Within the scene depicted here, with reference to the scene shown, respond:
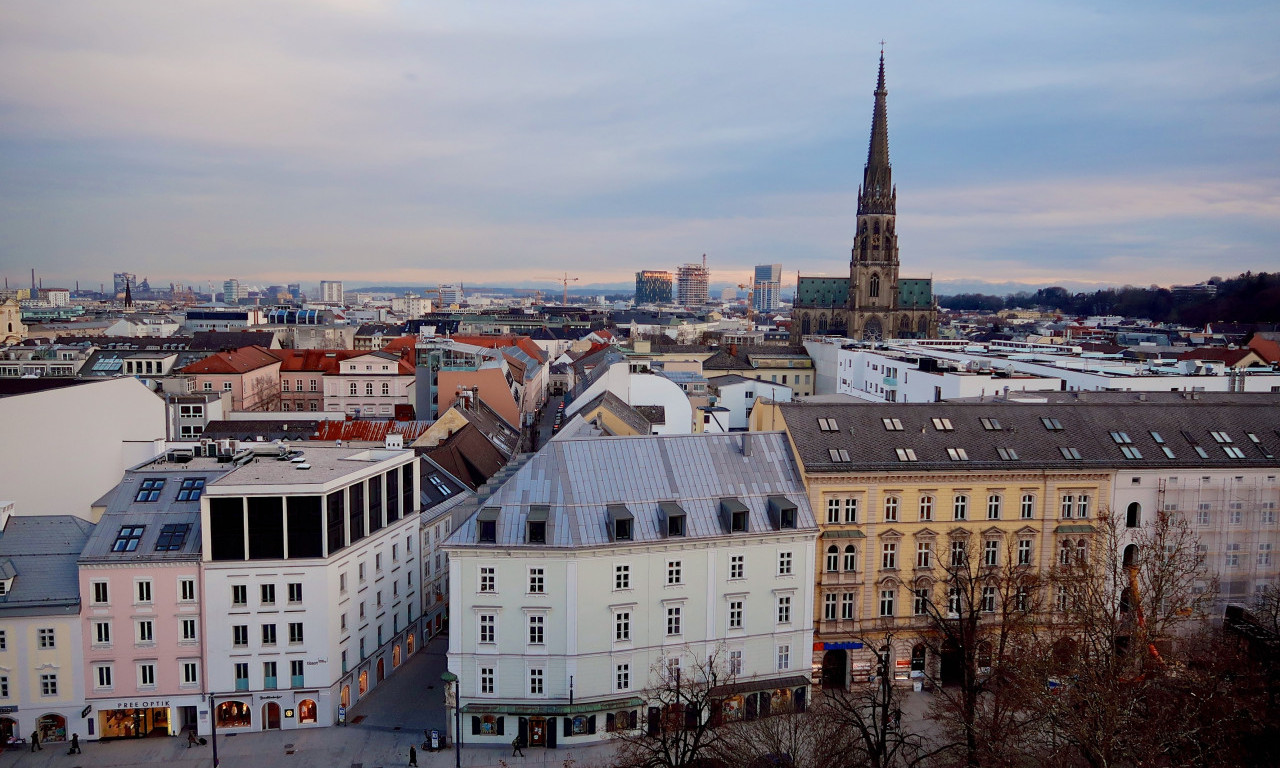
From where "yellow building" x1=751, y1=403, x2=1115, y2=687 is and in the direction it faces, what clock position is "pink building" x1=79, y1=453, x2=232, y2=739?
The pink building is roughly at 2 o'clock from the yellow building.

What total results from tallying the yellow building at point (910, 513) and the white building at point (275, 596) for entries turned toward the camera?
2

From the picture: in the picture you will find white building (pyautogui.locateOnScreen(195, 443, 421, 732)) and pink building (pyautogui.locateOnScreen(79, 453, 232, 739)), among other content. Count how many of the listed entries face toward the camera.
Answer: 2

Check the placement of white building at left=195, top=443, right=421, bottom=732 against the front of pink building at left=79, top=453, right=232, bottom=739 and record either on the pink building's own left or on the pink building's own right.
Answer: on the pink building's own left

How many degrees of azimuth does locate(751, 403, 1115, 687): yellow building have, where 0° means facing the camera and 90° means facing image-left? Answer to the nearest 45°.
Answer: approximately 0°

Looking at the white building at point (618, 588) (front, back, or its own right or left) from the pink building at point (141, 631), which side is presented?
right
